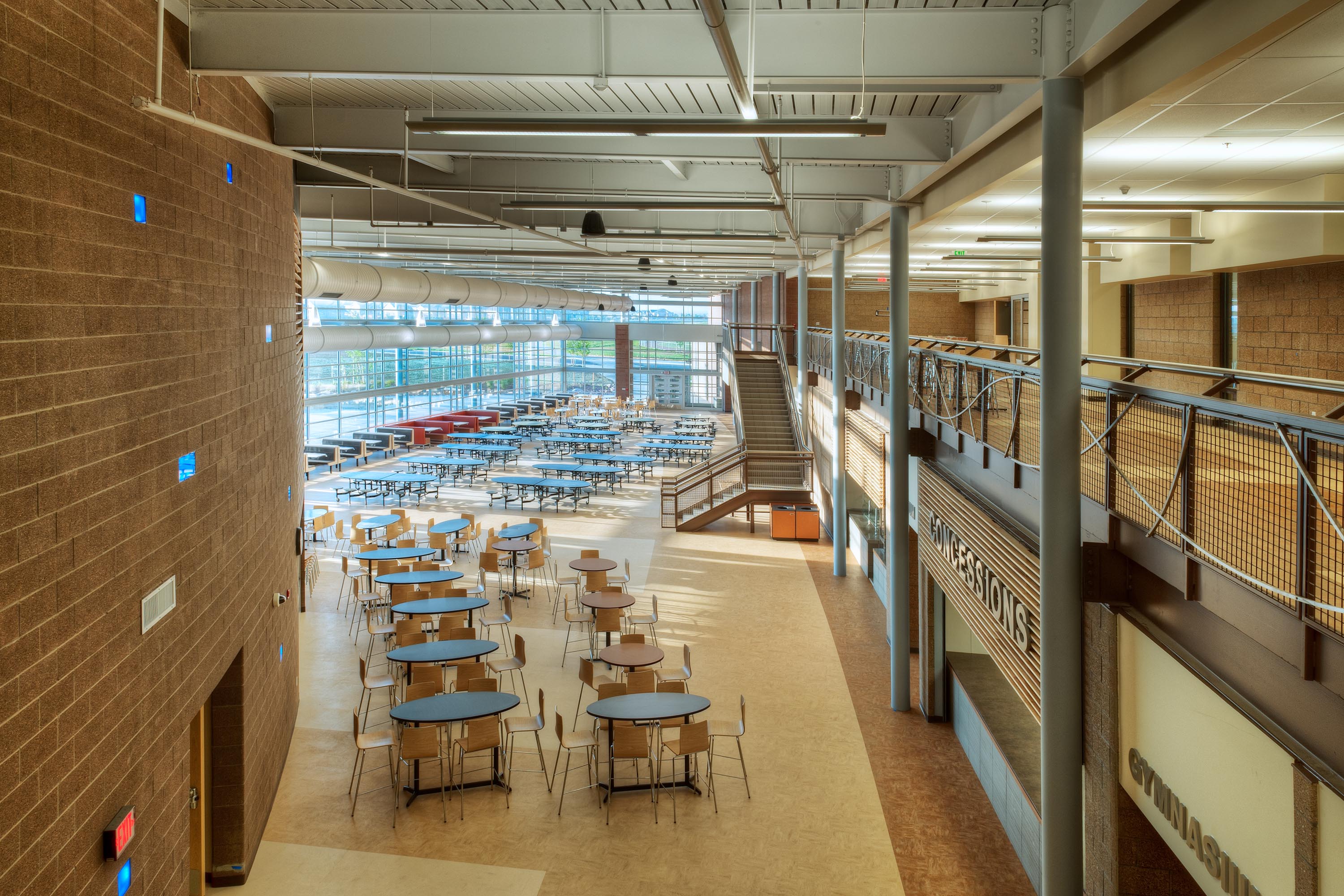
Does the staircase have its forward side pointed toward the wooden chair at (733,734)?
yes

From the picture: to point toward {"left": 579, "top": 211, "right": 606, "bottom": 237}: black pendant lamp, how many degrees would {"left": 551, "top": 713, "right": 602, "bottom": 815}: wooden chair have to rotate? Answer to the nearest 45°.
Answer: approximately 90° to its left

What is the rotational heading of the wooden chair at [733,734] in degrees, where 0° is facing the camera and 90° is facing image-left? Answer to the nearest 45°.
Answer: approximately 90°

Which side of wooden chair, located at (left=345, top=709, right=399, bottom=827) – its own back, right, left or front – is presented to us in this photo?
right

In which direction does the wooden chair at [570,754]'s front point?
to the viewer's right

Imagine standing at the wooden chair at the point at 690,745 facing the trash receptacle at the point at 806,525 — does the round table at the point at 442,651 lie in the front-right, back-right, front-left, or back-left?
front-left

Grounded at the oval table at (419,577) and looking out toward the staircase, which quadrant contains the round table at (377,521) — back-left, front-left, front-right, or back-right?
front-left

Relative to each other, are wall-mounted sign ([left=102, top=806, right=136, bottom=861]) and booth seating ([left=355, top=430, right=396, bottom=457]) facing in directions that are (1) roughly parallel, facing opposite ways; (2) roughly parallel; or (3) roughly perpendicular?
roughly perpendicular

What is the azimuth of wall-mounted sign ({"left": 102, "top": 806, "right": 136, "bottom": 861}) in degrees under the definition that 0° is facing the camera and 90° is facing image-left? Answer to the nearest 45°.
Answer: approximately 315°

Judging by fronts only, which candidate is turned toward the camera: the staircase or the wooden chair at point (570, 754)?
the staircase
